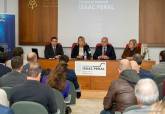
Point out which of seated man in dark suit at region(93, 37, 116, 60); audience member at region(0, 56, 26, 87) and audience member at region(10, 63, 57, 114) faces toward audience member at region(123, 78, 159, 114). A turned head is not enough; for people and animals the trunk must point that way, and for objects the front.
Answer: the seated man in dark suit

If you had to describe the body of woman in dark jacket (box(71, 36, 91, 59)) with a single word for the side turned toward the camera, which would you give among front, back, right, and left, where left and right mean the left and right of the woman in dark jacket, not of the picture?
front

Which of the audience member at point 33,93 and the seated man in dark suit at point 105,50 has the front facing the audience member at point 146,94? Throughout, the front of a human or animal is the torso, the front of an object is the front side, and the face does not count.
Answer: the seated man in dark suit

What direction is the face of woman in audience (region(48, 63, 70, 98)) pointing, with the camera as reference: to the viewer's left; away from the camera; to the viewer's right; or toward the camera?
away from the camera

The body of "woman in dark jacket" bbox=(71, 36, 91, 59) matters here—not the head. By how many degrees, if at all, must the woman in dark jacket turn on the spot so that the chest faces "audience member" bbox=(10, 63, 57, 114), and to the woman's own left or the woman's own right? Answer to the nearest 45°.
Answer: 0° — they already face them

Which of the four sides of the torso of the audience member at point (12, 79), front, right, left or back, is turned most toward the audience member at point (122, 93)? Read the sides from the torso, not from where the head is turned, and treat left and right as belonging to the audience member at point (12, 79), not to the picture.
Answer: right

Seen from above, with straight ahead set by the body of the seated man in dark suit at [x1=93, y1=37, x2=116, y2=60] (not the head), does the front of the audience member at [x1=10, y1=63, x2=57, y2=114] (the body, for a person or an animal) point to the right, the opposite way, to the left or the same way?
the opposite way

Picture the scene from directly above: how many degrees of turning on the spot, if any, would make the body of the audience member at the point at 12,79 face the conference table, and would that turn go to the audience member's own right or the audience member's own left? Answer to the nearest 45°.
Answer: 0° — they already face it

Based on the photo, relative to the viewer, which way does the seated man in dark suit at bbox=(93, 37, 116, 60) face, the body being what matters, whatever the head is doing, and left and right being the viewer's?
facing the viewer

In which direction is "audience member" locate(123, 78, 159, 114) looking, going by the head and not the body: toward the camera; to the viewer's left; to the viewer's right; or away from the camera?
away from the camera

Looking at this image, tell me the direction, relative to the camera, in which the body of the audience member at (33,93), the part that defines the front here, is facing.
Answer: away from the camera

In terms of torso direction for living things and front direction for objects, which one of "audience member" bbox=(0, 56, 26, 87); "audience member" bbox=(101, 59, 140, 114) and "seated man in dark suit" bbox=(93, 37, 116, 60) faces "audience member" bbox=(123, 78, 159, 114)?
the seated man in dark suit

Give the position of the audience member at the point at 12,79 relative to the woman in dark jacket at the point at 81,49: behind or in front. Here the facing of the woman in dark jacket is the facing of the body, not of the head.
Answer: in front

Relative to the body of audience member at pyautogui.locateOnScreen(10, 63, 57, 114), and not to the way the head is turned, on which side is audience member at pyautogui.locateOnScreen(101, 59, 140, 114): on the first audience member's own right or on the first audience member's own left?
on the first audience member's own right

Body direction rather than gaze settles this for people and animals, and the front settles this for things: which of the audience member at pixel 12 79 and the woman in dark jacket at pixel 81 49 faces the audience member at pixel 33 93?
the woman in dark jacket

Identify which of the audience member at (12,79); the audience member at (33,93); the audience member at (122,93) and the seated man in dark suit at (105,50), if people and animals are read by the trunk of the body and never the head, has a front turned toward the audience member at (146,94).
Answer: the seated man in dark suit

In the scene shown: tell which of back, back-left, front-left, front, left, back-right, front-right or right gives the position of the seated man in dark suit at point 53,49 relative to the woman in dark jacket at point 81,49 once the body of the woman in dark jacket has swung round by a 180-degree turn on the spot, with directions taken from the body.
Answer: left

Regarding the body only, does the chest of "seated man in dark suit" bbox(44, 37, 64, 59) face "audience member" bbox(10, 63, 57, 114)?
yes

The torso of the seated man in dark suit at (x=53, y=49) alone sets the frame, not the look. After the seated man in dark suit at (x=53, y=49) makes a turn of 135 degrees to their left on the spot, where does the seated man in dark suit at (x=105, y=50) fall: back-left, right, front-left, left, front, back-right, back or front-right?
front-right
